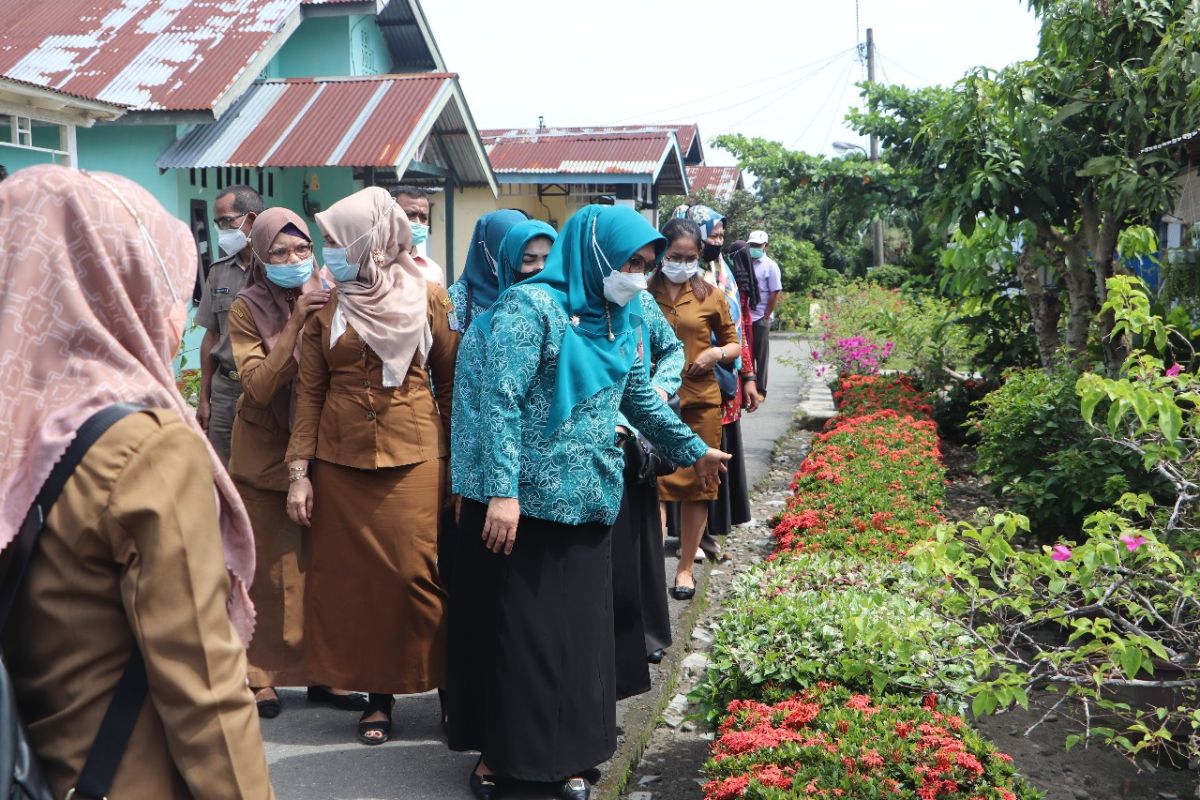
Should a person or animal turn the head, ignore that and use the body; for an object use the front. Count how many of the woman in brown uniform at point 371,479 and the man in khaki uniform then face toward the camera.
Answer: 2

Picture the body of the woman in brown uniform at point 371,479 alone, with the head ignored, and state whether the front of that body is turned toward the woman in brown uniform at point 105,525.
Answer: yes

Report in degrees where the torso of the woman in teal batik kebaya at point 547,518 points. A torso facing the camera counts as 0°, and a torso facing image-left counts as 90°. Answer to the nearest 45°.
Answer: approximately 315°

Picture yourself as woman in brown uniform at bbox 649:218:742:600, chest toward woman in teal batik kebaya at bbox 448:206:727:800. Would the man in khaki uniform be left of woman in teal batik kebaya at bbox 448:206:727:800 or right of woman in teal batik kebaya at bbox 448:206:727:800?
right

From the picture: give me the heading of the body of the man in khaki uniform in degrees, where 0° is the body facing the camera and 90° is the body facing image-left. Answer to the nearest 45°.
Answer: approximately 0°

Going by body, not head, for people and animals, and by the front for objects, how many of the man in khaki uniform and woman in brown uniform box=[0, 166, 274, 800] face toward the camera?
1
